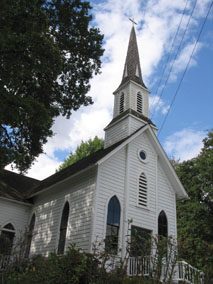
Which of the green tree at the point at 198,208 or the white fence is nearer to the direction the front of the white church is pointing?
the white fence

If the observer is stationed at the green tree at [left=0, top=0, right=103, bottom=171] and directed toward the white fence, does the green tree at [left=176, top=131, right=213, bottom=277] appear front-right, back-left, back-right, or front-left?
front-left

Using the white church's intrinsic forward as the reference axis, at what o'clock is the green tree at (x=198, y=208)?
The green tree is roughly at 9 o'clock from the white church.

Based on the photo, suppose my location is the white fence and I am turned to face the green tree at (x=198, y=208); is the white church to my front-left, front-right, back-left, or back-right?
front-left

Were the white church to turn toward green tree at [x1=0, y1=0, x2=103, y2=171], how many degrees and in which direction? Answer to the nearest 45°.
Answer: approximately 90° to its right

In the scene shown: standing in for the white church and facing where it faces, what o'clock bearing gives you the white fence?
The white fence is roughly at 1 o'clock from the white church.

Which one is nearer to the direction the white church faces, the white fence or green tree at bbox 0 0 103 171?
the white fence

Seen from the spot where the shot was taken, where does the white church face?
facing the viewer and to the right of the viewer
